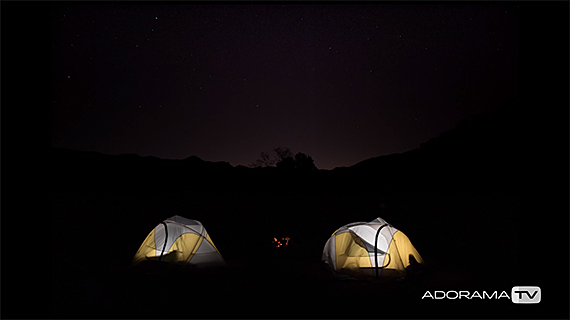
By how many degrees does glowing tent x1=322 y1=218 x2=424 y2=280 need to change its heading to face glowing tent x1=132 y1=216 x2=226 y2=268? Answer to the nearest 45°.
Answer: approximately 90° to its right

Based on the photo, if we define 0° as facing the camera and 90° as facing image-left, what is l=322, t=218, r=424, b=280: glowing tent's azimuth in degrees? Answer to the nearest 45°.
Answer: approximately 0°
